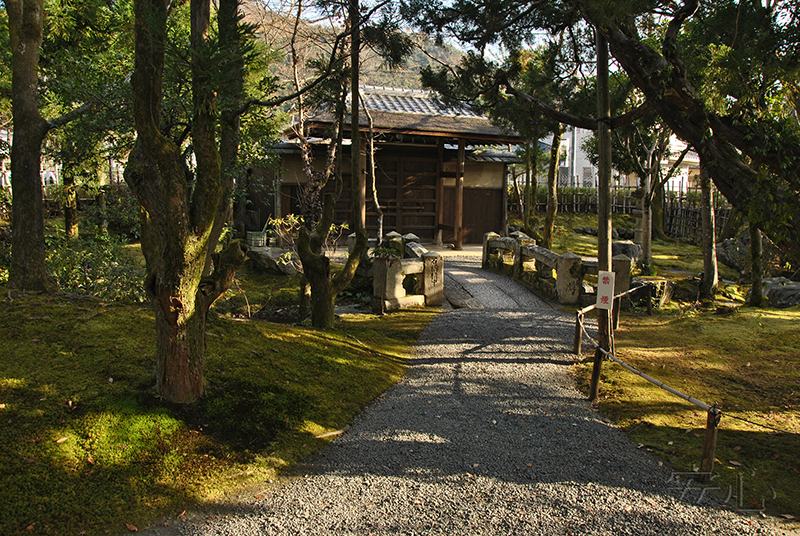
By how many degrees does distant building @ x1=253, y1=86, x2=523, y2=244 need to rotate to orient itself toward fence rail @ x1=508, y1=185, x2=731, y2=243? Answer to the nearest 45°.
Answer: approximately 135° to its left

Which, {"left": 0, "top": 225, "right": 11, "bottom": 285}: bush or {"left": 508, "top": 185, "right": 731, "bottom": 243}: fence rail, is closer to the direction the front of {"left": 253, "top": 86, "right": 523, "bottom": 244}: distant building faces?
the bush

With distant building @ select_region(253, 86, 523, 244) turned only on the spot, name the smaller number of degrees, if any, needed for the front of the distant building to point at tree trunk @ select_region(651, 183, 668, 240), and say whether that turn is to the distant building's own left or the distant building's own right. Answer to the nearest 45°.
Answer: approximately 135° to the distant building's own left

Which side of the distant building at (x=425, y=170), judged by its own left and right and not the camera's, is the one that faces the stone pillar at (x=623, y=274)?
front

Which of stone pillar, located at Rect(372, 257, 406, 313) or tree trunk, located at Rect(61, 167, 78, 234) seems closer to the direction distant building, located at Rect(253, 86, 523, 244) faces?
the stone pillar

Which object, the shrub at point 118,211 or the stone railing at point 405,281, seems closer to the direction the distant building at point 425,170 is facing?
the stone railing

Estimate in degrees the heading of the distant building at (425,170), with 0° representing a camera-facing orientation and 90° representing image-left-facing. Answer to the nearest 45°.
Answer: approximately 0°

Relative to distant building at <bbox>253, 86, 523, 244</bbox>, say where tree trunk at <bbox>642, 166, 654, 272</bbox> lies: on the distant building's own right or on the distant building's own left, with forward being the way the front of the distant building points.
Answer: on the distant building's own left

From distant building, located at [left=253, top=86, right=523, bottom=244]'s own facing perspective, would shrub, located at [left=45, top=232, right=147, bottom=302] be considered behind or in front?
in front

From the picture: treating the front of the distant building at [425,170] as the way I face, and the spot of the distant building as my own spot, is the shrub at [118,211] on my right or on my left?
on my right

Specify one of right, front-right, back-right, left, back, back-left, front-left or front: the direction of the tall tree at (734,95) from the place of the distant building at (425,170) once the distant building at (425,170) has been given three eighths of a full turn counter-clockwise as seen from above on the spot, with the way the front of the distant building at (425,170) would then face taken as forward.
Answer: back-right

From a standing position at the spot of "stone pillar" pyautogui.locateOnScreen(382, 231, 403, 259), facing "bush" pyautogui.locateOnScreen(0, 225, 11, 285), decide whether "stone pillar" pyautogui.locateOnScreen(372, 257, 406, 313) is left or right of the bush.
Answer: left

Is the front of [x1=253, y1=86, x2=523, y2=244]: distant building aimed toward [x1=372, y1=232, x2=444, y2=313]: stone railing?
yes

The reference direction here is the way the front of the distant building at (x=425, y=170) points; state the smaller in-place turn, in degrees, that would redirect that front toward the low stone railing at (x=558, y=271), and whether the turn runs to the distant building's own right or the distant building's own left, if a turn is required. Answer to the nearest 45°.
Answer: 0° — it already faces it

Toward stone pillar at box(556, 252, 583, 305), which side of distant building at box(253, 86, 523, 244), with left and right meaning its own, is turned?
front

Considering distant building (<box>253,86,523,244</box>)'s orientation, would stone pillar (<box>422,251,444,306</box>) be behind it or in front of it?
in front

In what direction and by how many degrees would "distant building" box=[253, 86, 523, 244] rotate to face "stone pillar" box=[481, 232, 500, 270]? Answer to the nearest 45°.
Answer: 0° — it already faces it
